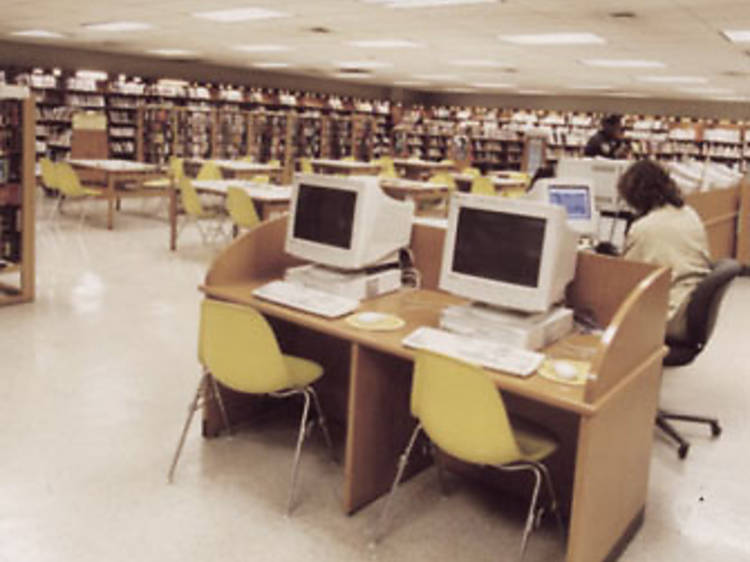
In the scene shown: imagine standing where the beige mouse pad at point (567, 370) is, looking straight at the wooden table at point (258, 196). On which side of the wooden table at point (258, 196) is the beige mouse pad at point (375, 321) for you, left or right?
left

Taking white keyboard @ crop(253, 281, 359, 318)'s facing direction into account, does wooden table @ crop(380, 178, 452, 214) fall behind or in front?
behind

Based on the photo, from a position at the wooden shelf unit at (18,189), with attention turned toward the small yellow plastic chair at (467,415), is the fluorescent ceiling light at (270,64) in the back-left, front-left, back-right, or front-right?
back-left

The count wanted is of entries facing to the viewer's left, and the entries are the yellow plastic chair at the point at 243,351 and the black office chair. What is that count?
1

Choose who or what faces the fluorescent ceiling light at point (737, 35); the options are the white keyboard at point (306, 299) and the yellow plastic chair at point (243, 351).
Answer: the yellow plastic chair

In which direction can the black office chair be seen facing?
to the viewer's left

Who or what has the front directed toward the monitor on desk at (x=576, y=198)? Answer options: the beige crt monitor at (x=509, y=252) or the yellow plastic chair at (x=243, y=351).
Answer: the yellow plastic chair

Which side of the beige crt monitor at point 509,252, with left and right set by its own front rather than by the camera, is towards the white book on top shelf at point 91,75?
right

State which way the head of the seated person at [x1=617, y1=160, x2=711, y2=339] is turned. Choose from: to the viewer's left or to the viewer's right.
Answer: to the viewer's left

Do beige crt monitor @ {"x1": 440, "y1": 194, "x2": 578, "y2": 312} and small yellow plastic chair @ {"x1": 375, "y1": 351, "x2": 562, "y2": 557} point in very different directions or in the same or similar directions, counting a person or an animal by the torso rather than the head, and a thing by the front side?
very different directions

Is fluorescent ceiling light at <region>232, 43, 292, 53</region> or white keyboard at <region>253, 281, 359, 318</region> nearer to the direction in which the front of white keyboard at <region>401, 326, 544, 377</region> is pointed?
the white keyboard

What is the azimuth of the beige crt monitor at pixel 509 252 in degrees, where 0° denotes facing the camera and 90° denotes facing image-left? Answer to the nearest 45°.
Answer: approximately 45°

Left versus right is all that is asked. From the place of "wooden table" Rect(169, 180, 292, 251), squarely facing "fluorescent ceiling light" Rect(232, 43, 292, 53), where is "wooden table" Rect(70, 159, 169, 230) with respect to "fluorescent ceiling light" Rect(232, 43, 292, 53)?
left

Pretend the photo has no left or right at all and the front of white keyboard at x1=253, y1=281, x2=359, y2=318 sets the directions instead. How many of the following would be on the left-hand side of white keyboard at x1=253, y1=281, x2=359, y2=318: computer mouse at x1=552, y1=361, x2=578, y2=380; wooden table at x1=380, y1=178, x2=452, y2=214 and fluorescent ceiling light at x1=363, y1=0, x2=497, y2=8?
1

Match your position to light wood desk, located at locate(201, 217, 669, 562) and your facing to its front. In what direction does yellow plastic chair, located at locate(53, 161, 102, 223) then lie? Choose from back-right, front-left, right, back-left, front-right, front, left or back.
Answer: right

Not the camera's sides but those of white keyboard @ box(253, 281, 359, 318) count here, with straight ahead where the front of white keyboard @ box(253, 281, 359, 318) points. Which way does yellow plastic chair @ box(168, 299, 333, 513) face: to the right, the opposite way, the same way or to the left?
the opposite way

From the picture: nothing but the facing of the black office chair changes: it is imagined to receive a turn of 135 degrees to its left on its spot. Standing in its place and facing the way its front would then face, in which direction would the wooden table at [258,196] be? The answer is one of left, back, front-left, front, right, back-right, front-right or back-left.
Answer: back
